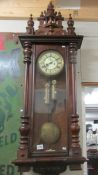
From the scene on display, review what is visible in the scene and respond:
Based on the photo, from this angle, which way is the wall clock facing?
toward the camera
